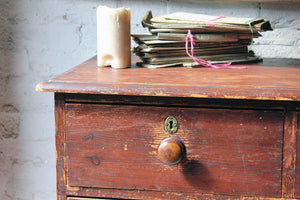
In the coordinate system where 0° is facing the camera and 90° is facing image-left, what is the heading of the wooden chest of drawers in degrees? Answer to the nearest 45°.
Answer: approximately 0°
